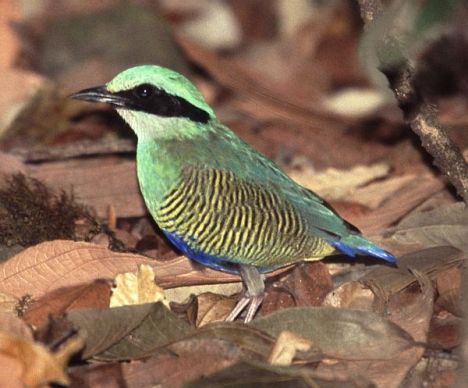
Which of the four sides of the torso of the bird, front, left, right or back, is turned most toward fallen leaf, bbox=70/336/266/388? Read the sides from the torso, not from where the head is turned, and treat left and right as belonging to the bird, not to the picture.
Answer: left

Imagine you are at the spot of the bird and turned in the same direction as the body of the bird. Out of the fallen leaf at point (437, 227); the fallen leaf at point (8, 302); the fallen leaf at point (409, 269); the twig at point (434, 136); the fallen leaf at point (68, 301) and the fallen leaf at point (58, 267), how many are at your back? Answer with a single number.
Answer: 3

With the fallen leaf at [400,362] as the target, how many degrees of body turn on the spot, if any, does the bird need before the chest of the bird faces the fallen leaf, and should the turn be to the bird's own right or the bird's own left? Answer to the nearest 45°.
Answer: approximately 135° to the bird's own left

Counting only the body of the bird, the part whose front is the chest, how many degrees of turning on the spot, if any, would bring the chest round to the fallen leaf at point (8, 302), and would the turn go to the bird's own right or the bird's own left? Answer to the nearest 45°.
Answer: approximately 45° to the bird's own left

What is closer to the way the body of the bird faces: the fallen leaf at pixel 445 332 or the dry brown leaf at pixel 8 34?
the dry brown leaf

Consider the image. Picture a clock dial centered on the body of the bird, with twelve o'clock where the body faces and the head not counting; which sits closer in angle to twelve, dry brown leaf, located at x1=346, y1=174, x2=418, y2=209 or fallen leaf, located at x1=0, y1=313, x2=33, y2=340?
the fallen leaf

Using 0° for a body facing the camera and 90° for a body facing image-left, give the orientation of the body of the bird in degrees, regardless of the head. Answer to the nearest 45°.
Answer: approximately 90°

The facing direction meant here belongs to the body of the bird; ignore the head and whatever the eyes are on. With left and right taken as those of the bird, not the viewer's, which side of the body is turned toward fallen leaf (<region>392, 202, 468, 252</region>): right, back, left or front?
back

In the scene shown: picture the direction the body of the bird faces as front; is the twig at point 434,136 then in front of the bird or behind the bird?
behind

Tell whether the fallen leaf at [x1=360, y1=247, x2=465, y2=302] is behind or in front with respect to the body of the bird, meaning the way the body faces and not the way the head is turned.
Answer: behind

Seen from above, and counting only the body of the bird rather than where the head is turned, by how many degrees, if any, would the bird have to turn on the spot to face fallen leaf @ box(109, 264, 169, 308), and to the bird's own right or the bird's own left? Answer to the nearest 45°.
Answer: approximately 45° to the bird's own left

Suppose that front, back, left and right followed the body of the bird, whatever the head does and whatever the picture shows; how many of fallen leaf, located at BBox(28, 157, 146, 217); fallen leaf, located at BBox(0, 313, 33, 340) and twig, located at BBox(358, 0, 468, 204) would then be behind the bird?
1

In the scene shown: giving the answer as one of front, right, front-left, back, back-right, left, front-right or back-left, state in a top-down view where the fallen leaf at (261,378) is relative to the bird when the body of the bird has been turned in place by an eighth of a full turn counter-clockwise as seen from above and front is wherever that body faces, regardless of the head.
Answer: front-left
